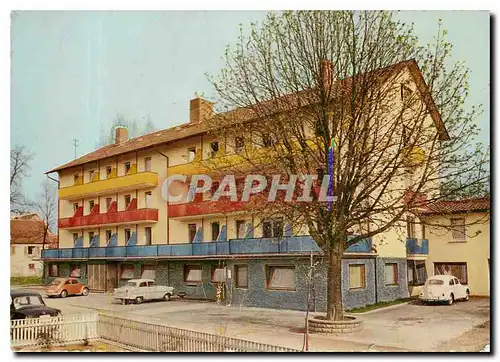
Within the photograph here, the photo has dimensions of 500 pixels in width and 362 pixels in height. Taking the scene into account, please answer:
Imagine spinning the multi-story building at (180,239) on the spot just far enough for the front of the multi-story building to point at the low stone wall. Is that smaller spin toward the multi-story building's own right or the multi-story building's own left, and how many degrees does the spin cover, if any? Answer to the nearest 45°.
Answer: approximately 90° to the multi-story building's own left

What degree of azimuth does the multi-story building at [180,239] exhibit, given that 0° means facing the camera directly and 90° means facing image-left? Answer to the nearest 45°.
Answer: approximately 45°

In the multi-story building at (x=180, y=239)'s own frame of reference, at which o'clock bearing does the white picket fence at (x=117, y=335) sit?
The white picket fence is roughly at 11 o'clock from the multi-story building.

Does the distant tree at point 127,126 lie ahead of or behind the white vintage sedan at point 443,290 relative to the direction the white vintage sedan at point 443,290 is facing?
ahead
